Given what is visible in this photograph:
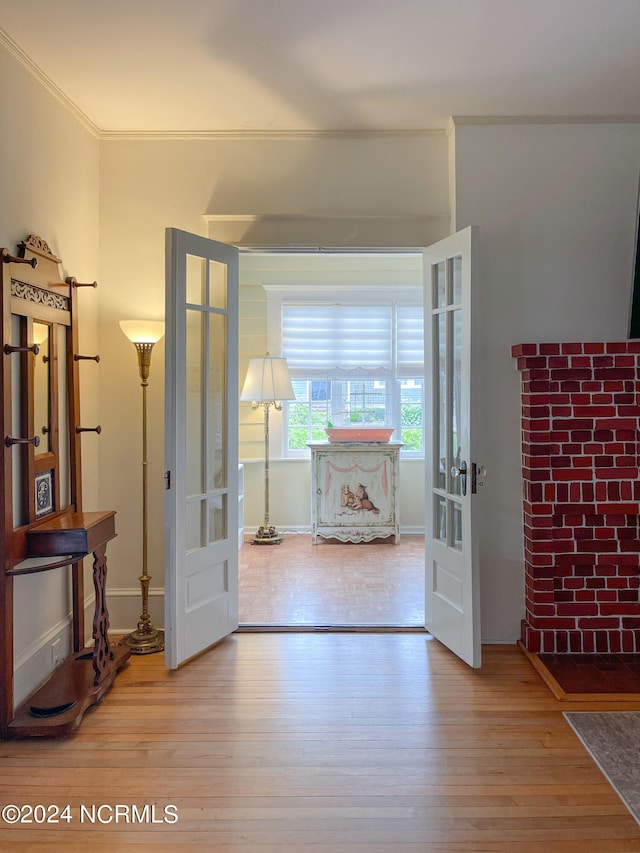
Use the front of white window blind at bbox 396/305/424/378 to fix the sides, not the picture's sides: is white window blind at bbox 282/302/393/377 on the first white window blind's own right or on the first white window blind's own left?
on the first white window blind's own right

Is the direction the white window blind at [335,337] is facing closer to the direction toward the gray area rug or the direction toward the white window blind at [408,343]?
the gray area rug

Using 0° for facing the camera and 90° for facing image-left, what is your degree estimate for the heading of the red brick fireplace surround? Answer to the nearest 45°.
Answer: approximately 0°

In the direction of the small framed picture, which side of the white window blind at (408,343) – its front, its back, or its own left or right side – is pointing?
front

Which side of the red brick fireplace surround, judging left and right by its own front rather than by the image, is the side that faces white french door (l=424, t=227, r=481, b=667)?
right

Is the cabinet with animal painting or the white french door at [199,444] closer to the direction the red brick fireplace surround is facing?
the white french door

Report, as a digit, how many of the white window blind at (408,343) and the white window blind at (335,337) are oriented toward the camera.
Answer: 2
